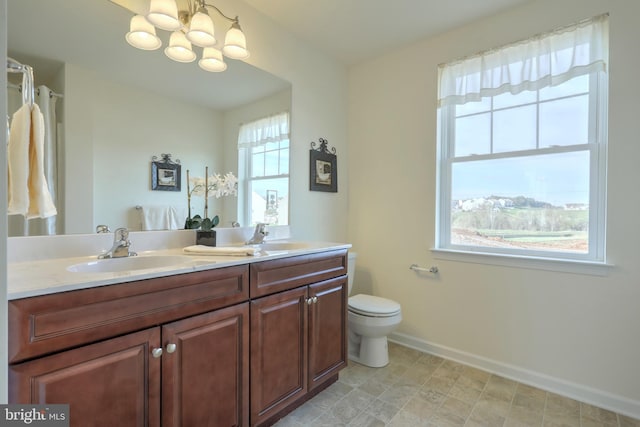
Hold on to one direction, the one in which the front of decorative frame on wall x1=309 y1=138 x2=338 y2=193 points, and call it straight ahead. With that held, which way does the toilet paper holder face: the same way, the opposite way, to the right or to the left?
to the right

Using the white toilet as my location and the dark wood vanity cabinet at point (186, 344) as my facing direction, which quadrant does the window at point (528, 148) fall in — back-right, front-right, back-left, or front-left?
back-left

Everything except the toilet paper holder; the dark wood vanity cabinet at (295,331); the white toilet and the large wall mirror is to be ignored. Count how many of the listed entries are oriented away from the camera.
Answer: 0

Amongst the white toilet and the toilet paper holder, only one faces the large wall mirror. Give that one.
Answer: the toilet paper holder

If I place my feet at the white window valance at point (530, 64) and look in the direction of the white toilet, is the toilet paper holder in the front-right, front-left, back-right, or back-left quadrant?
front-right

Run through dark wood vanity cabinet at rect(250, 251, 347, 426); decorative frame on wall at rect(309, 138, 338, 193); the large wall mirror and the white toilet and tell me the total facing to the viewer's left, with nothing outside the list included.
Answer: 0

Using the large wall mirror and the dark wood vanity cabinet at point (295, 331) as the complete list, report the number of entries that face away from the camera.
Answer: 0

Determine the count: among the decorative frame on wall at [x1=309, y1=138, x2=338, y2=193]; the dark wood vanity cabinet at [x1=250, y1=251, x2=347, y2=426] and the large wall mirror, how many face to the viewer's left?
0

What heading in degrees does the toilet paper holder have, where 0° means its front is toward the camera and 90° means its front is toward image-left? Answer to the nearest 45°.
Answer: approximately 45°

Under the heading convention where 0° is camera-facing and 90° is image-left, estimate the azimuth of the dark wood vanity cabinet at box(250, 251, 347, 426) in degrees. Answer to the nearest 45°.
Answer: approximately 315°

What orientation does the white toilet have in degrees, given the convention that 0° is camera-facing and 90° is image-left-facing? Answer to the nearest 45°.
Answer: approximately 315°

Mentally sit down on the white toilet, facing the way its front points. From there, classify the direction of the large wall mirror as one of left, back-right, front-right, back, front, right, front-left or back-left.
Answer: right

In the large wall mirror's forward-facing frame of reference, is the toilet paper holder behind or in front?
in front

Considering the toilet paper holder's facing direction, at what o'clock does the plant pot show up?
The plant pot is roughly at 12 o'clock from the toilet paper holder.

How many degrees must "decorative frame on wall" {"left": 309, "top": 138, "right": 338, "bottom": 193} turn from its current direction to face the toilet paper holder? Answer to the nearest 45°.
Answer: approximately 45° to its left

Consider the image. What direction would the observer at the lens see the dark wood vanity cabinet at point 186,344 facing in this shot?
facing the viewer and to the right of the viewer

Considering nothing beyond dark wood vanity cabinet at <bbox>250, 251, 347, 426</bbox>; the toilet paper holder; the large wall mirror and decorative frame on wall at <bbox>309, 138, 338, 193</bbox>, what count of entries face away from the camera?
0
